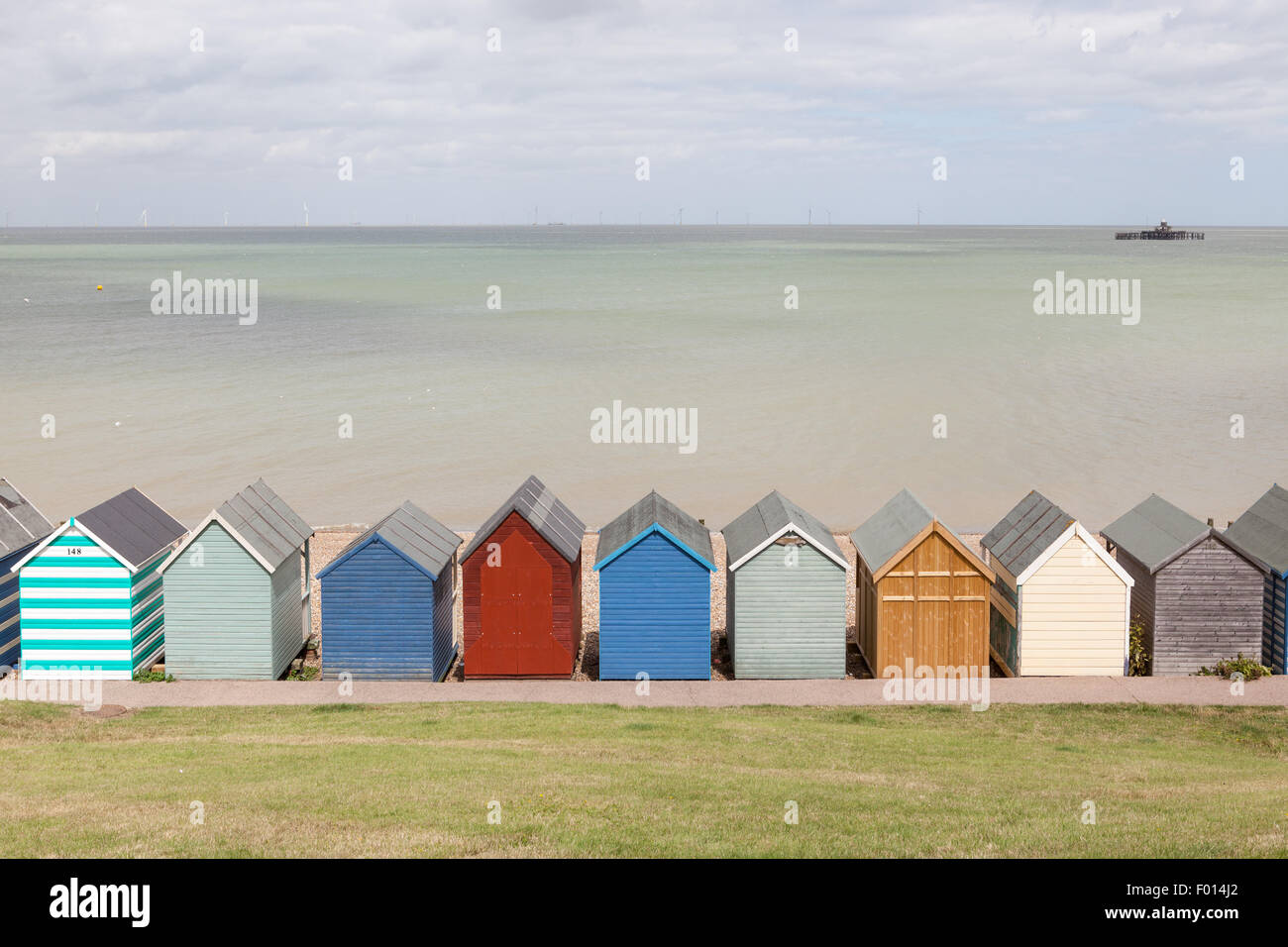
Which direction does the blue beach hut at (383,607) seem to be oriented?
away from the camera

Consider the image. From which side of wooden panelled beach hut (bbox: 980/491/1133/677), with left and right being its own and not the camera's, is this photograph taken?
back

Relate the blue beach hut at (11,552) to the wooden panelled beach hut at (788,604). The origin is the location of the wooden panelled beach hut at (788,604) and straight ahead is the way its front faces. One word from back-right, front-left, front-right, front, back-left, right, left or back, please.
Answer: left

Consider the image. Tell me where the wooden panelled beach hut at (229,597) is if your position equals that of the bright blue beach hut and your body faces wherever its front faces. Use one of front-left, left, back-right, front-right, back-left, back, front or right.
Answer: left

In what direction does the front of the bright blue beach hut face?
away from the camera

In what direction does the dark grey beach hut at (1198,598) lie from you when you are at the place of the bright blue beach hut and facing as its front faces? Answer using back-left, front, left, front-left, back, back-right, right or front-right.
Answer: right

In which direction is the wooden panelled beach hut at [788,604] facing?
away from the camera

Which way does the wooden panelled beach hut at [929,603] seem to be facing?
away from the camera
